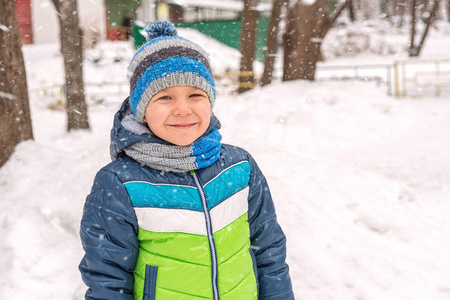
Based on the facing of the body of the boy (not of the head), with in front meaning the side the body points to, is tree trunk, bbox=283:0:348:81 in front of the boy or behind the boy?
behind

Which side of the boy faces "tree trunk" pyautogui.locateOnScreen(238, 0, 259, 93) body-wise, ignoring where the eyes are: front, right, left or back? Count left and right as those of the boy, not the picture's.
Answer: back

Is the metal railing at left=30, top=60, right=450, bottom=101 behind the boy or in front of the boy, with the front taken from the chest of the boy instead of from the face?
behind

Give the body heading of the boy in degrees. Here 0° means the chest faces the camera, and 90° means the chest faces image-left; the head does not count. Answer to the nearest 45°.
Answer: approximately 0°

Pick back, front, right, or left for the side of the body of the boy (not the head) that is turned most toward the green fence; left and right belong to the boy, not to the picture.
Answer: back

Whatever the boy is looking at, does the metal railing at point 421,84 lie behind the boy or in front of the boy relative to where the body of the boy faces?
behind

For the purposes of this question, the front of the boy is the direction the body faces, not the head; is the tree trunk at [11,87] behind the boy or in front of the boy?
behind
